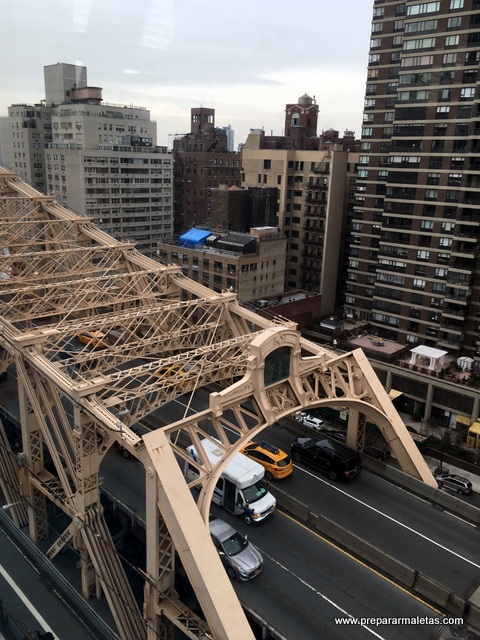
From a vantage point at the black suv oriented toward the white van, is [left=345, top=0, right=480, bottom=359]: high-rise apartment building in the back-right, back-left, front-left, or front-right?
back-right

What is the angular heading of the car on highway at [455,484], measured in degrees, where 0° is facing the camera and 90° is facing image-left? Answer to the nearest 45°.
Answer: approximately 135°
